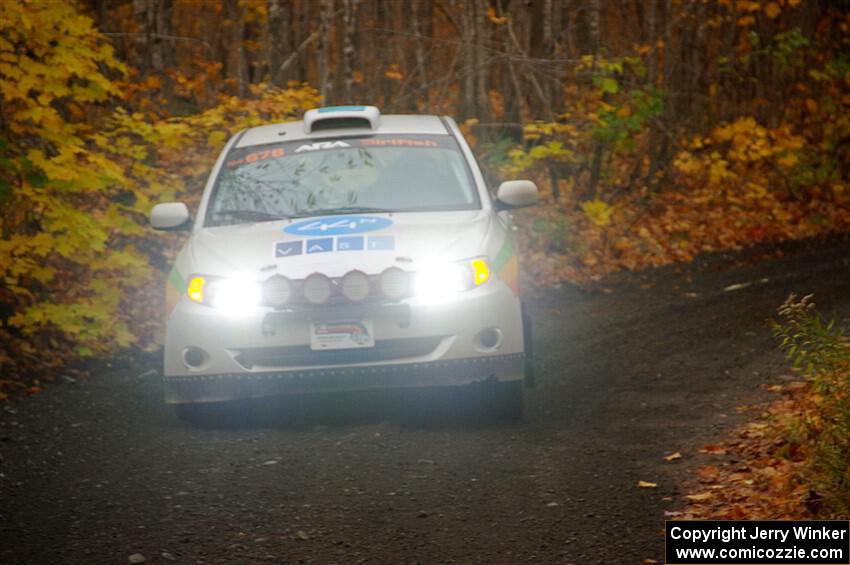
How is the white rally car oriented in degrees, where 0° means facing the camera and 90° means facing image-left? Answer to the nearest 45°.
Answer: approximately 0°
